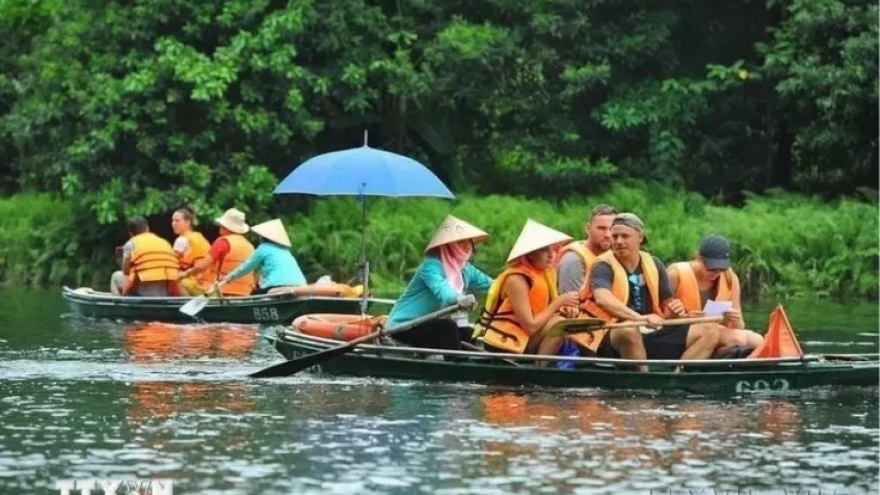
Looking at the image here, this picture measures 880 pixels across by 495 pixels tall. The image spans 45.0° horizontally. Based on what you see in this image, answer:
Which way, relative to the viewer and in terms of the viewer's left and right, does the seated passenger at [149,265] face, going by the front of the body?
facing away from the viewer and to the left of the viewer

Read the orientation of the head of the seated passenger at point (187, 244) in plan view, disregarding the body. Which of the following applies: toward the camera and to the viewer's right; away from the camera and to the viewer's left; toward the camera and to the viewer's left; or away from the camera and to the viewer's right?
toward the camera and to the viewer's left

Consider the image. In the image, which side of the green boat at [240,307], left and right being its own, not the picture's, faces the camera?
left

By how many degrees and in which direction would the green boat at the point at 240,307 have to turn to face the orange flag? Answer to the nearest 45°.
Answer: approximately 135° to its left

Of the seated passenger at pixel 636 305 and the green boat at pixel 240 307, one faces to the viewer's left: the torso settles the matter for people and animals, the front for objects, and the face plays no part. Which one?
the green boat

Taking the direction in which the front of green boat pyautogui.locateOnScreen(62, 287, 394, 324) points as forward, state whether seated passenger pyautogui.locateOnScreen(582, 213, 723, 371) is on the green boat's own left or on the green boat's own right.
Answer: on the green boat's own left

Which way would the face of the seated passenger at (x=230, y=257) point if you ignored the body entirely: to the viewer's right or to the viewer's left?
to the viewer's left

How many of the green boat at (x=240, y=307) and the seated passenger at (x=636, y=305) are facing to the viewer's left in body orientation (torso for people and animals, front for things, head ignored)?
1

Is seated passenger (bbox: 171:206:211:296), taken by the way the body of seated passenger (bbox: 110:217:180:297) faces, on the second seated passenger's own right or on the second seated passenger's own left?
on the second seated passenger's own right
